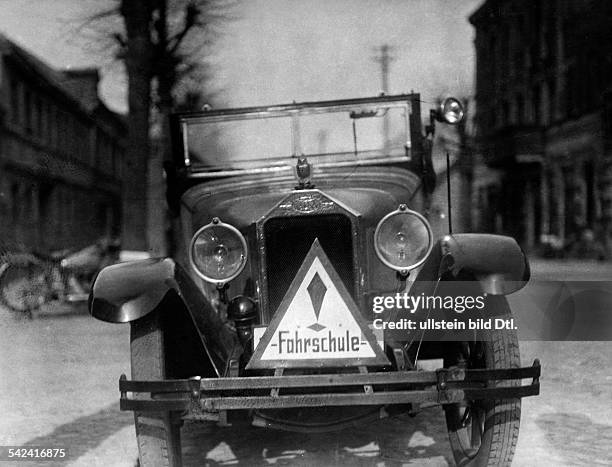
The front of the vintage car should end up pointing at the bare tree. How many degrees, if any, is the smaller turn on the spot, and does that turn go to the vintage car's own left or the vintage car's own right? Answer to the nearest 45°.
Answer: approximately 180°

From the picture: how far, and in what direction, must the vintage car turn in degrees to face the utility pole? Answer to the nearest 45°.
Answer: approximately 180°

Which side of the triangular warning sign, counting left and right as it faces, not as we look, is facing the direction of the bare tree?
back

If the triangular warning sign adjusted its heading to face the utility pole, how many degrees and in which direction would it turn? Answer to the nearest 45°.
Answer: approximately 180°
